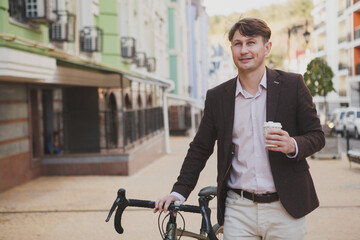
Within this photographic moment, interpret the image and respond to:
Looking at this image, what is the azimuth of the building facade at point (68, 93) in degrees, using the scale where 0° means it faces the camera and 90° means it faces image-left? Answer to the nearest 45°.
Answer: approximately 315°

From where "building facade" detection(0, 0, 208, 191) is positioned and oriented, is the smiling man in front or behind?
in front

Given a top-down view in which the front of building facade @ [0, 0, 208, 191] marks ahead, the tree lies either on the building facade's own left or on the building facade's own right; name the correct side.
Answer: on the building facade's own left

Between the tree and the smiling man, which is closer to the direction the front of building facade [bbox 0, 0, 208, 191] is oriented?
the smiling man
